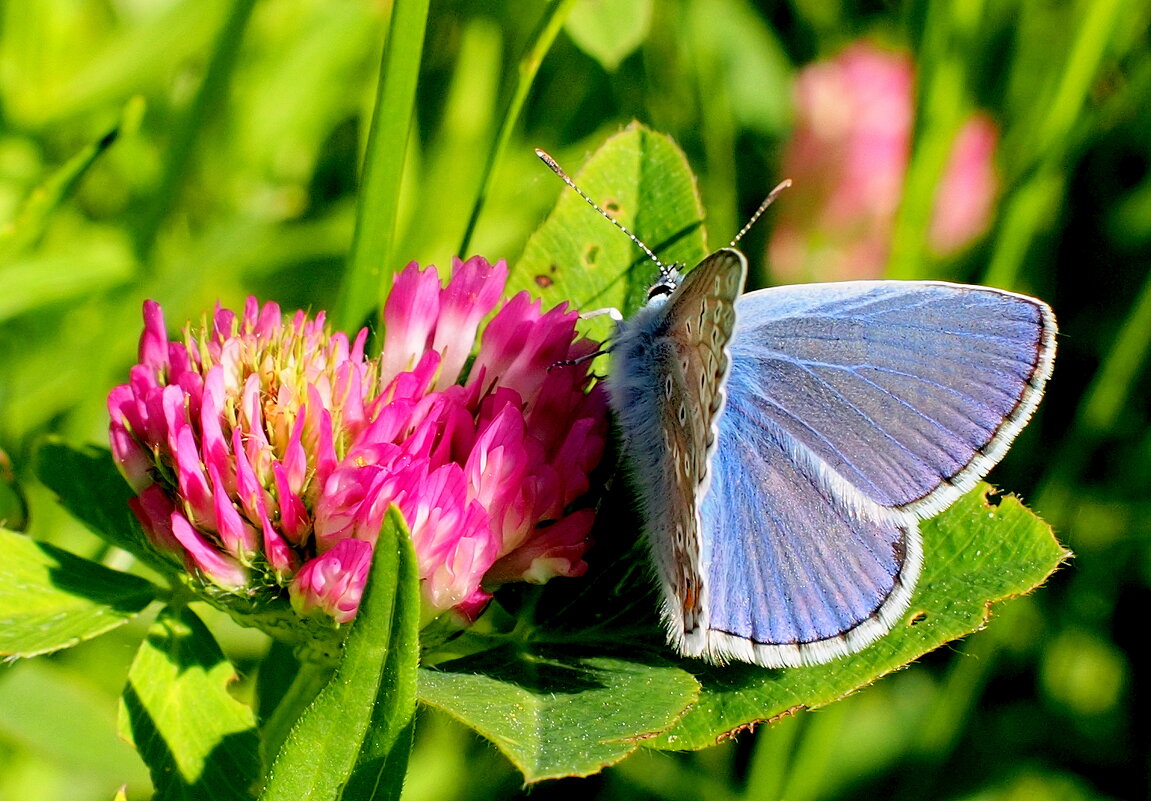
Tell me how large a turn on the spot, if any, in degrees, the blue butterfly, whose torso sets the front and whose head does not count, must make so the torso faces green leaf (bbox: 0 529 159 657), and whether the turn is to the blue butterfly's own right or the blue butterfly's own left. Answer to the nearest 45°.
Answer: approximately 90° to the blue butterfly's own left

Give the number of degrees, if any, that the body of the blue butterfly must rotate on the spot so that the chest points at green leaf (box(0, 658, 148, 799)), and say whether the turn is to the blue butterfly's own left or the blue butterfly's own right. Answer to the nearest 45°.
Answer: approximately 90° to the blue butterfly's own left

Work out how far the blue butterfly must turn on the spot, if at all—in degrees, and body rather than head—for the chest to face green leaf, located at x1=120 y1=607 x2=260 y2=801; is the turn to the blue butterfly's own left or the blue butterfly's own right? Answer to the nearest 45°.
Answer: approximately 90° to the blue butterfly's own left

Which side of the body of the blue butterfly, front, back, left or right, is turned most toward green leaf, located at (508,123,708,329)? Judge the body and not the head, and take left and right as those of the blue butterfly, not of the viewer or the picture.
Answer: front

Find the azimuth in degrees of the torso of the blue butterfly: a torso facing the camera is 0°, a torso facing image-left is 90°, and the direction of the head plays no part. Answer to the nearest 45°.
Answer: approximately 180°

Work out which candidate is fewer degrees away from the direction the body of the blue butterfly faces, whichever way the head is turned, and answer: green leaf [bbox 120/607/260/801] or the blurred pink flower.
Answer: the blurred pink flower

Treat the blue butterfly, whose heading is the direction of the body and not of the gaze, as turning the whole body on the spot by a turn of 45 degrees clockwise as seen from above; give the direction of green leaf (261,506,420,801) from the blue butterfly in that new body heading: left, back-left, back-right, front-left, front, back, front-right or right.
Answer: back

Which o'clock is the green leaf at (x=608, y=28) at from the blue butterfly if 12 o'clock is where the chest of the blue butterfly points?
The green leaf is roughly at 12 o'clock from the blue butterfly.
